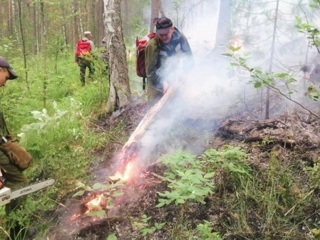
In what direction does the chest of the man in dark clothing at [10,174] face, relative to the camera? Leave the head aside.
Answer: to the viewer's right

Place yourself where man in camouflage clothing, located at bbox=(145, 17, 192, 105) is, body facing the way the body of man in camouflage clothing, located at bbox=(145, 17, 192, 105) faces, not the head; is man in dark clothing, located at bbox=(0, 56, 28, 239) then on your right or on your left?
on your right

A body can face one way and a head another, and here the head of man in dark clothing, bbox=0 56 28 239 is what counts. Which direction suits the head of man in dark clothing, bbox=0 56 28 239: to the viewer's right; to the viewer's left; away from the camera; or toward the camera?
to the viewer's right

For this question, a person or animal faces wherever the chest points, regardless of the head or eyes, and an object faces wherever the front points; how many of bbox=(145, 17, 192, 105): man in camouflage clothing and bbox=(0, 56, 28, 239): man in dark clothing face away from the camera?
0

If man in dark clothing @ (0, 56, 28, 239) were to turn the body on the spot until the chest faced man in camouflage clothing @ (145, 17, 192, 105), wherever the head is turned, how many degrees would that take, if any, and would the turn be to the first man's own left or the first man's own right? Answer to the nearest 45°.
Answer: approximately 45° to the first man's own left
